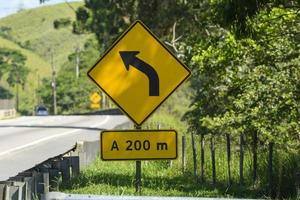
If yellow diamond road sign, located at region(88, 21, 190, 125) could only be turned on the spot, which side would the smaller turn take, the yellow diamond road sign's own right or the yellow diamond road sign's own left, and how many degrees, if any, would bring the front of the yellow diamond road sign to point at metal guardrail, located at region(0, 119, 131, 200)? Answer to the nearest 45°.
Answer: approximately 135° to the yellow diamond road sign's own right

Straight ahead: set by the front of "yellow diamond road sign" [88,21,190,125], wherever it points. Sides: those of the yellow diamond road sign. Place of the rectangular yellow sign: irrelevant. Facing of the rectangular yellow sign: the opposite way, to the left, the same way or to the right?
the same way

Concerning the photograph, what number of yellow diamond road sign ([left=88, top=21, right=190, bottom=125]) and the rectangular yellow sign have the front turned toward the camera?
2

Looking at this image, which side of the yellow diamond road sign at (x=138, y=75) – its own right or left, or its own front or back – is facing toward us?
front

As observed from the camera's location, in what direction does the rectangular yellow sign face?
facing the viewer
